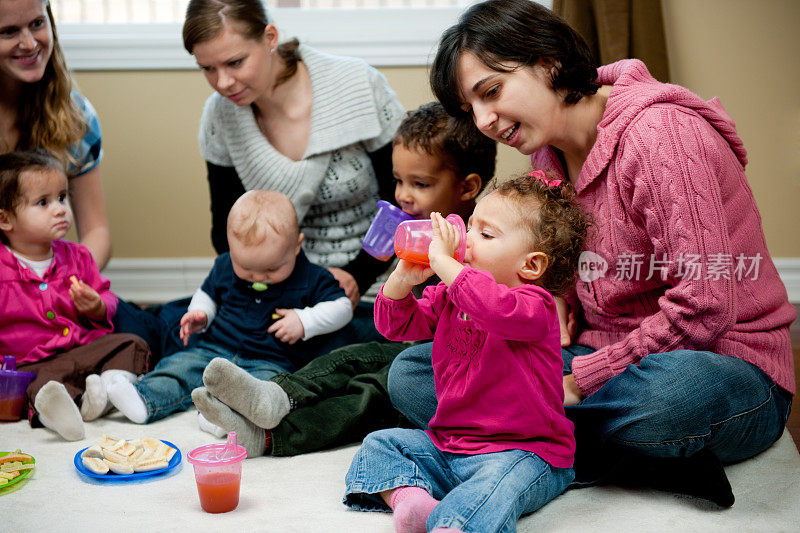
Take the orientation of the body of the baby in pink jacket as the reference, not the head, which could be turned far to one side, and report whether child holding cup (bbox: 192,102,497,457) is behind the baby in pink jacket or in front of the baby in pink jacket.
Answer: in front

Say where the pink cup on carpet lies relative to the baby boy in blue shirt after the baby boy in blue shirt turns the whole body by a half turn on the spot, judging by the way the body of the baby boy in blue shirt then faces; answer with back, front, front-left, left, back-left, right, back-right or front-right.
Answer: back-right

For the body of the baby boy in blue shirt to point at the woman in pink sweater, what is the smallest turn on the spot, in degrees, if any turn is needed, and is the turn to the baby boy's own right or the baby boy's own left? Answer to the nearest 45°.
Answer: approximately 90° to the baby boy's own left

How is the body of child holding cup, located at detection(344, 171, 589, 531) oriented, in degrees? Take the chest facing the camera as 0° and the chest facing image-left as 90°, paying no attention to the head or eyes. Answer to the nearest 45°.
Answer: approximately 45°

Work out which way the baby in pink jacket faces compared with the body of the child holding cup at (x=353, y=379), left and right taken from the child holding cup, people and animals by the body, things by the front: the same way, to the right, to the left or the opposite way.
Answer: to the left

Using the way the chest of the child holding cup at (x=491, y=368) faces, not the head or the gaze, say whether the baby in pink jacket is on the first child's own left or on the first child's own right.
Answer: on the first child's own right
